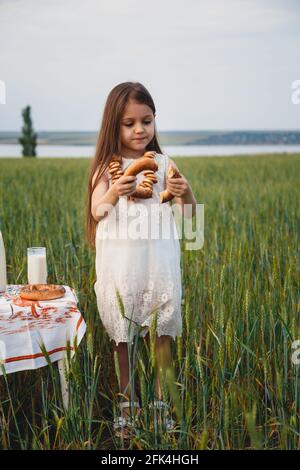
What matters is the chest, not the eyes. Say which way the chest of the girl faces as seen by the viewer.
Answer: toward the camera

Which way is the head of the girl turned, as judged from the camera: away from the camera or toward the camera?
toward the camera
